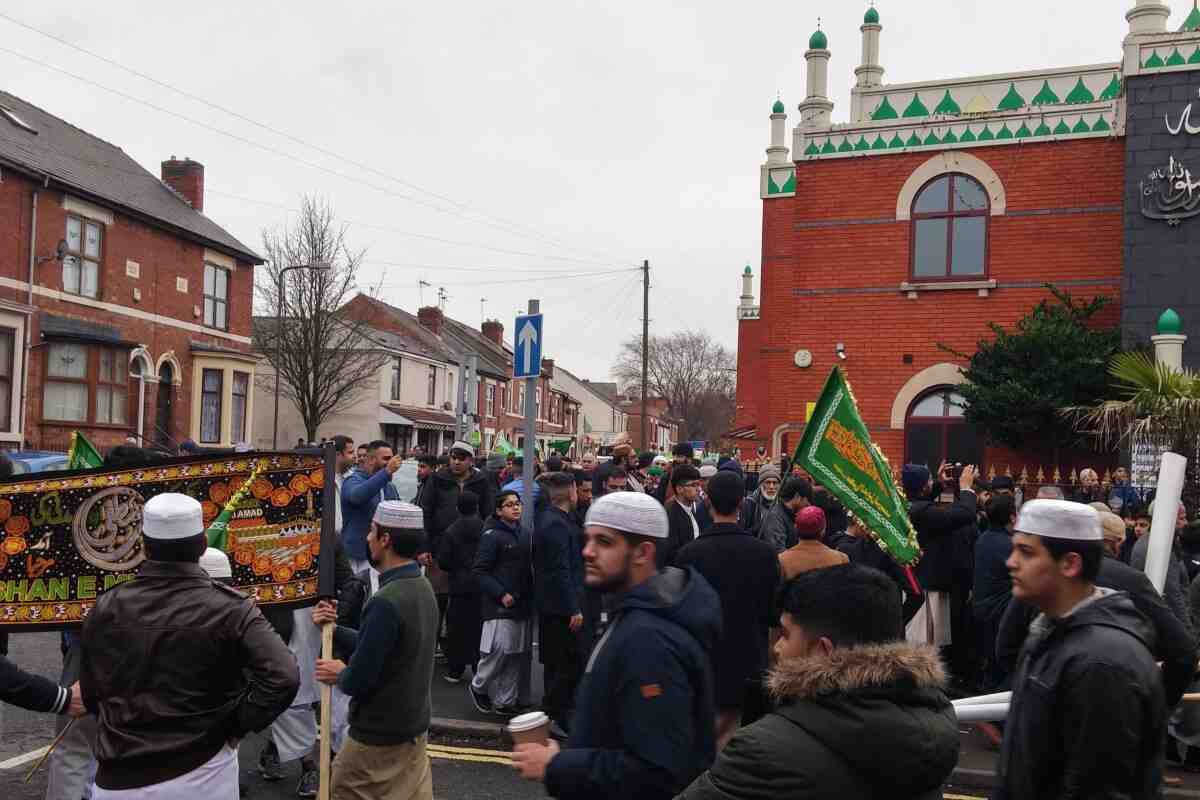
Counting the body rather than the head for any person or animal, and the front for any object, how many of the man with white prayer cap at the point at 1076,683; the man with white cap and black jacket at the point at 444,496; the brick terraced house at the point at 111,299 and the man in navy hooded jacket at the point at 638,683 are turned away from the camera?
0

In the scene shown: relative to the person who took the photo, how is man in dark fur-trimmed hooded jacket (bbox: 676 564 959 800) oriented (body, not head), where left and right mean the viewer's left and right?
facing away from the viewer and to the left of the viewer

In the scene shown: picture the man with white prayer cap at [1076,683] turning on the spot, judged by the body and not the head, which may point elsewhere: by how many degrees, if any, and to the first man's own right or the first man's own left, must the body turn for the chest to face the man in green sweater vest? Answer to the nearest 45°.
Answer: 0° — they already face them

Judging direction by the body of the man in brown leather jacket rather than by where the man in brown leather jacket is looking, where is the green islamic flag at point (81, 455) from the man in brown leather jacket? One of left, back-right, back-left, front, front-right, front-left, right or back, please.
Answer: front

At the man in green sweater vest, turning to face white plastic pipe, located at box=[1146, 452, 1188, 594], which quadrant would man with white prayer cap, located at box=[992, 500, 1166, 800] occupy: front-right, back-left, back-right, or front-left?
front-right

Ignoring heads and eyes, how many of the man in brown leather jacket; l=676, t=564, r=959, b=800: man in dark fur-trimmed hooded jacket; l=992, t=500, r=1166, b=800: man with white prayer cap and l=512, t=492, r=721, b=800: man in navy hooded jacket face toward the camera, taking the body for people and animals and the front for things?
0

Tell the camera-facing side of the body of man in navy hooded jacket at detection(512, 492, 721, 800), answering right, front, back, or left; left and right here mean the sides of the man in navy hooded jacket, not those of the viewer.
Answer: left

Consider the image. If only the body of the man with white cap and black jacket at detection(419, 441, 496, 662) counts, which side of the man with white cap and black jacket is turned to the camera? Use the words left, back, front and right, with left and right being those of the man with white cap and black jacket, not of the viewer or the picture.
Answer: front

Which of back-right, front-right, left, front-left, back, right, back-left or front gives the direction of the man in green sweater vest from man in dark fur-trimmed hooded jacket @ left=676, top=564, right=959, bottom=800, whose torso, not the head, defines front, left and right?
front

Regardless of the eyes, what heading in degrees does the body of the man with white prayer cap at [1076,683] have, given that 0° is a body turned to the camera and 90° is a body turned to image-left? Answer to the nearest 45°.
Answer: approximately 90°

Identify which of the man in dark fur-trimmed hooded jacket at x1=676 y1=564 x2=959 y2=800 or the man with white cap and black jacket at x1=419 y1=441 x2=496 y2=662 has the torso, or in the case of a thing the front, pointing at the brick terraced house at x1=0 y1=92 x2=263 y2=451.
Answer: the man in dark fur-trimmed hooded jacket

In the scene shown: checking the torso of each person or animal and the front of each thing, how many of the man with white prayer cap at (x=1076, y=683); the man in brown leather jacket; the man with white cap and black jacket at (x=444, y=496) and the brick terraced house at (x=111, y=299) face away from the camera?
1

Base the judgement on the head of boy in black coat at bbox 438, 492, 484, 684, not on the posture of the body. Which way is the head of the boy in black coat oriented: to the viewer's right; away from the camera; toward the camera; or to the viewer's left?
away from the camera

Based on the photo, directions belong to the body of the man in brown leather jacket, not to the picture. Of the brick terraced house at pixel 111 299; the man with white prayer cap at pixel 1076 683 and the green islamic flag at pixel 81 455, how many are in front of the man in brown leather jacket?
2

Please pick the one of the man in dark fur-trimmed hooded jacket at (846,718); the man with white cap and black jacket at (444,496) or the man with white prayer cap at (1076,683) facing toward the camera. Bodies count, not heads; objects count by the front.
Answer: the man with white cap and black jacket

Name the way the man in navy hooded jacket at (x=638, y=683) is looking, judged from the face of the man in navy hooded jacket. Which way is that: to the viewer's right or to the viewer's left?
to the viewer's left

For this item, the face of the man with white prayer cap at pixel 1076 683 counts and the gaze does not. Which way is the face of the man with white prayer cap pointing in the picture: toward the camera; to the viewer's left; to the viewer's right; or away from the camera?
to the viewer's left

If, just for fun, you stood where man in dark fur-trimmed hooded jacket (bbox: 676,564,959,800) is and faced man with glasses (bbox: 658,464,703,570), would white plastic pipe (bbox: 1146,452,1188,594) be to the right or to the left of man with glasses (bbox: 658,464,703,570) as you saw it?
right

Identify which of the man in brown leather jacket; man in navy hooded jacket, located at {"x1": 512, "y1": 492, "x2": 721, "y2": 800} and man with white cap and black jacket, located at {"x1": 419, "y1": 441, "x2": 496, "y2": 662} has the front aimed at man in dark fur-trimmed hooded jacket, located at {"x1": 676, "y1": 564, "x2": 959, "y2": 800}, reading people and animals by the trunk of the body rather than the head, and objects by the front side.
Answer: the man with white cap and black jacket

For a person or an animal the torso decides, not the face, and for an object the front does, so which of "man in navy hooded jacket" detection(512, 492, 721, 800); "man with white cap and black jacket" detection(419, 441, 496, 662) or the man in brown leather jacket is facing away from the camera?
the man in brown leather jacket

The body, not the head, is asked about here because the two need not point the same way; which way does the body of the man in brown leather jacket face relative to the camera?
away from the camera

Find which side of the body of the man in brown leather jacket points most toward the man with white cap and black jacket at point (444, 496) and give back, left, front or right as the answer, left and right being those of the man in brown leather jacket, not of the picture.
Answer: front

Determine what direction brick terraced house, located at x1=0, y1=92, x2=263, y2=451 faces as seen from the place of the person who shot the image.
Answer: facing the viewer and to the right of the viewer

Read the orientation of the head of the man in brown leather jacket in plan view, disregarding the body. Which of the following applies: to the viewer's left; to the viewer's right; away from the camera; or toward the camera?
away from the camera
